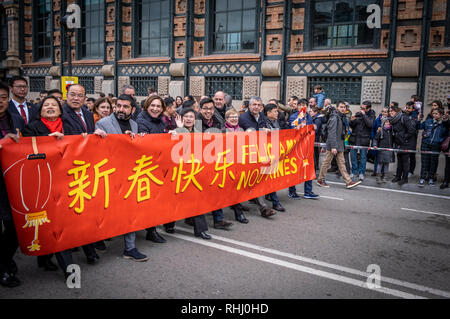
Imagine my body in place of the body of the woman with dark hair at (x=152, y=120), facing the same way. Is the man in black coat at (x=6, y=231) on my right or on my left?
on my right

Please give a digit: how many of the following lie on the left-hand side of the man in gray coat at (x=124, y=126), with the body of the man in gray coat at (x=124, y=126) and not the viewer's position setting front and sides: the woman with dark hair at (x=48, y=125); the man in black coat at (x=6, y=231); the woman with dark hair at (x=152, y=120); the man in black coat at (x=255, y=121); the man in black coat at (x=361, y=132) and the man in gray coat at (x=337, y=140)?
4

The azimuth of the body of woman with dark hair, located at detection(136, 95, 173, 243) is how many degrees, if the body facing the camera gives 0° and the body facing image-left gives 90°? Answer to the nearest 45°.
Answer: approximately 315°

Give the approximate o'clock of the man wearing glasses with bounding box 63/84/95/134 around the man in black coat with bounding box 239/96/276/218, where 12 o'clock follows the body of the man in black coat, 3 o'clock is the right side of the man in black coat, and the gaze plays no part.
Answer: The man wearing glasses is roughly at 3 o'clock from the man in black coat.

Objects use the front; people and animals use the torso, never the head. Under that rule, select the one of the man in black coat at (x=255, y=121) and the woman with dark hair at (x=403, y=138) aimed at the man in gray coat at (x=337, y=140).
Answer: the woman with dark hair
